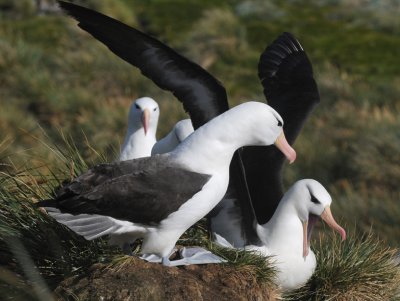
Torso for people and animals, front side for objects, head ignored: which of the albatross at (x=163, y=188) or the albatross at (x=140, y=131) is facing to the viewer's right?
the albatross at (x=163, y=188)

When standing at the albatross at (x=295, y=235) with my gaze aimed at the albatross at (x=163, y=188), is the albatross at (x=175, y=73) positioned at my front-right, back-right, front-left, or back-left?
front-right

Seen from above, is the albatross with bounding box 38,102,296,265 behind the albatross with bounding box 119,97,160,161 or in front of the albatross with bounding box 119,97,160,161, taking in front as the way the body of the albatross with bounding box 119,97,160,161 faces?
in front

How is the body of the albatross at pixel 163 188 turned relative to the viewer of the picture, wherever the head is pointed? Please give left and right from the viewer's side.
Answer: facing to the right of the viewer

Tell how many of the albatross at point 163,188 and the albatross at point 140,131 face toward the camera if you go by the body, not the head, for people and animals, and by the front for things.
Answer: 1

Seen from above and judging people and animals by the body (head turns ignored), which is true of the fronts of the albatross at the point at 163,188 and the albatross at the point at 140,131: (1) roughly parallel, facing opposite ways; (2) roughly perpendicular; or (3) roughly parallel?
roughly perpendicular

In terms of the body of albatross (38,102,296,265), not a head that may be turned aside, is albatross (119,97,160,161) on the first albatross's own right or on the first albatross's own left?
on the first albatross's own left

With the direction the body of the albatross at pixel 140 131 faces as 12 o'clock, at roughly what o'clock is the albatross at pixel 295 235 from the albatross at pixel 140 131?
the albatross at pixel 295 235 is roughly at 11 o'clock from the albatross at pixel 140 131.

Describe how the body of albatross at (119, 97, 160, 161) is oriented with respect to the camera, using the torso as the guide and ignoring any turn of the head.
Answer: toward the camera
